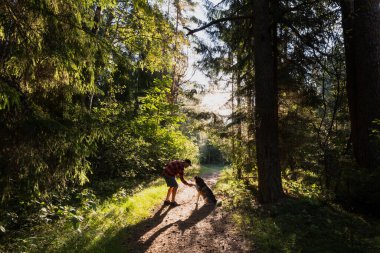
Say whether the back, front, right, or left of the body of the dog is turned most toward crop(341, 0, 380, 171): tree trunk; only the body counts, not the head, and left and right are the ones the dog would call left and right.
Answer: back

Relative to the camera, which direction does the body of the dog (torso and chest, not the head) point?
to the viewer's left
